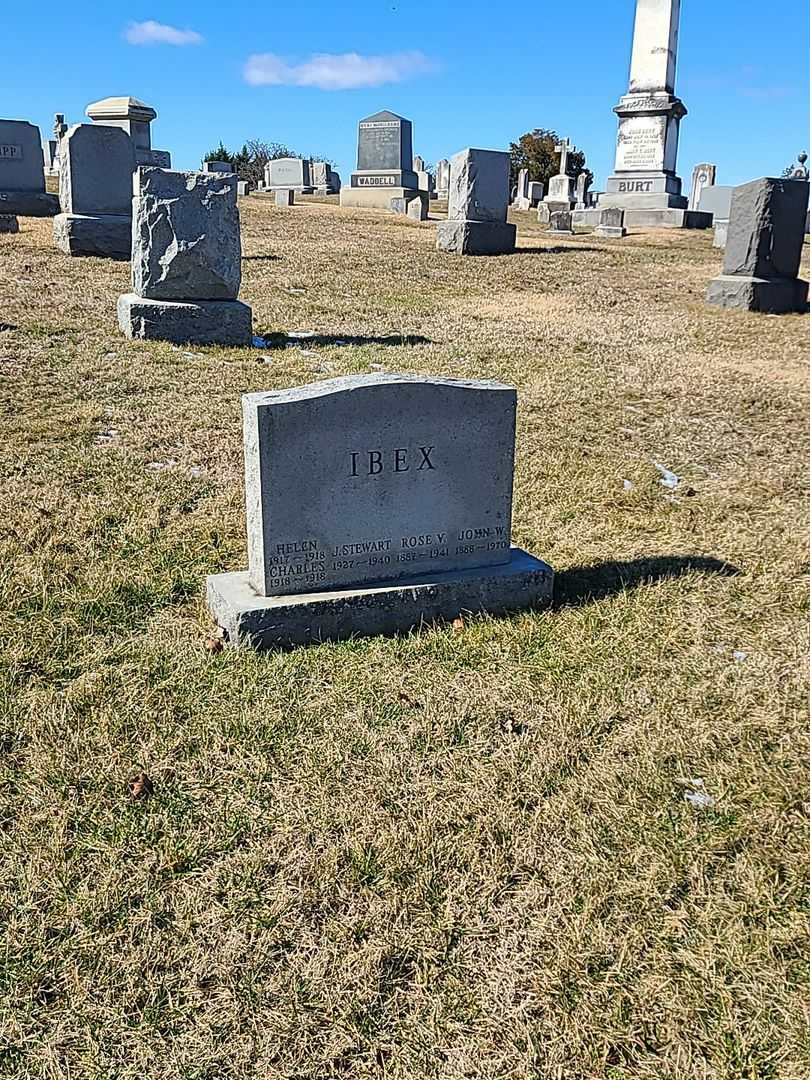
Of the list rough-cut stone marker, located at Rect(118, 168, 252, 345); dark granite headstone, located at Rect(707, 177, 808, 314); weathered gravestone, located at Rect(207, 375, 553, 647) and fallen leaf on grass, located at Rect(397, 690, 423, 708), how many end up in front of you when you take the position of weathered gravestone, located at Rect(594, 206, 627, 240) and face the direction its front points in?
4

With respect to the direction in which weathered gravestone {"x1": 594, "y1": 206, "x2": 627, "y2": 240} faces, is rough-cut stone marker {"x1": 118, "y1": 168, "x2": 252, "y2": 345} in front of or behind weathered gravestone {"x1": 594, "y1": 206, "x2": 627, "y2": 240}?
in front

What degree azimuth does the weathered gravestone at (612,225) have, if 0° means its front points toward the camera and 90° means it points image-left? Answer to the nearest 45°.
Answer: approximately 0°

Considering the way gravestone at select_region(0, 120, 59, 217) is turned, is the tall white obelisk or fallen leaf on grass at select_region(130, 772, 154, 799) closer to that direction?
the fallen leaf on grass

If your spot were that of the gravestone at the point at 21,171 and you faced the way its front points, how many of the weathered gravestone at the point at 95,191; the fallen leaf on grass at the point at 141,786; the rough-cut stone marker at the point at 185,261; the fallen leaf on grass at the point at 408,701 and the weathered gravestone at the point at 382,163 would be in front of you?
4

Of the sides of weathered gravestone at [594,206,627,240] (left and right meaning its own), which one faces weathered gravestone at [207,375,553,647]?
front

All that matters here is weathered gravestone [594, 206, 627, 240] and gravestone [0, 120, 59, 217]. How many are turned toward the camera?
2

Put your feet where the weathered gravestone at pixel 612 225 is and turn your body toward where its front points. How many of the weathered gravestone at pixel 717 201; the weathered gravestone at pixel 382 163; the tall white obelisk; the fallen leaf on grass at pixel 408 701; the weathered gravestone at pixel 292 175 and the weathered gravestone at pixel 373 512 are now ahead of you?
2

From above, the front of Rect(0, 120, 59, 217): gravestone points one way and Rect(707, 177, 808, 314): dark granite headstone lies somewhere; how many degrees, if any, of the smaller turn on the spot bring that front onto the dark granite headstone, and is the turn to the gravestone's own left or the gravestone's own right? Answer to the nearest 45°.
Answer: approximately 45° to the gravestone's own left

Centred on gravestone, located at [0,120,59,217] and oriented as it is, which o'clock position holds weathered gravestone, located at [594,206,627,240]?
The weathered gravestone is roughly at 9 o'clock from the gravestone.

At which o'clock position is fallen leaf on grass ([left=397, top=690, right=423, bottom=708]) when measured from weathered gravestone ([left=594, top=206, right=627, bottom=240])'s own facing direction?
The fallen leaf on grass is roughly at 12 o'clock from the weathered gravestone.

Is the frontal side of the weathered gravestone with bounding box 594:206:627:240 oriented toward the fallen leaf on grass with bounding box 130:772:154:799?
yes

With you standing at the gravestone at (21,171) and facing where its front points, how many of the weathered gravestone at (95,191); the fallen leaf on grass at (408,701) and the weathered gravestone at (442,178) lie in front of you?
2

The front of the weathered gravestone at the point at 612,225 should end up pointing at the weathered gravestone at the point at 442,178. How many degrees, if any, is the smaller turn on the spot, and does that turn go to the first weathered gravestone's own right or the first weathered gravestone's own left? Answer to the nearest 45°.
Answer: approximately 180°

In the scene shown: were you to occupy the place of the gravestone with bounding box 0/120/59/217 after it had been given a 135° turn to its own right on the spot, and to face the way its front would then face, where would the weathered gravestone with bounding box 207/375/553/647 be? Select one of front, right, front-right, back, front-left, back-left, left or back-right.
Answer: back-left
